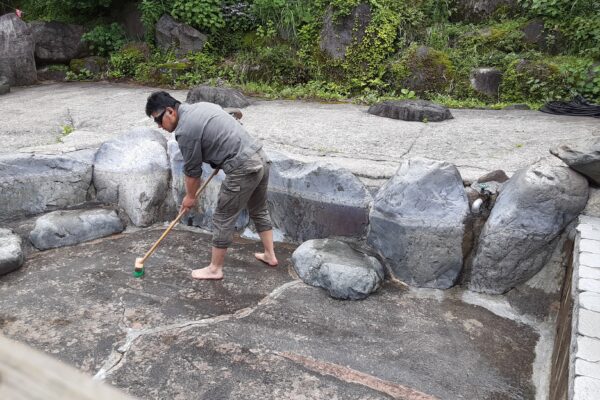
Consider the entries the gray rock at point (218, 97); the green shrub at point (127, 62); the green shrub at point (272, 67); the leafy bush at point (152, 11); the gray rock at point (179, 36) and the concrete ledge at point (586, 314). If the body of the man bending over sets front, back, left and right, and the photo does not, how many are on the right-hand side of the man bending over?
5

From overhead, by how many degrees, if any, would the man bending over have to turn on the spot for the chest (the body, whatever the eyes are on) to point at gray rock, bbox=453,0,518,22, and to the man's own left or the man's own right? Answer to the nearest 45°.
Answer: approximately 135° to the man's own right

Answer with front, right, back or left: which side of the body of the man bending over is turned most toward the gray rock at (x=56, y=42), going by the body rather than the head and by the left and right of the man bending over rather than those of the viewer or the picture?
right

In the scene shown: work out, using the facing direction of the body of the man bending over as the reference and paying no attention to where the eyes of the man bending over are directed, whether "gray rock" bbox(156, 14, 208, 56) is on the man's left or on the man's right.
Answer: on the man's right

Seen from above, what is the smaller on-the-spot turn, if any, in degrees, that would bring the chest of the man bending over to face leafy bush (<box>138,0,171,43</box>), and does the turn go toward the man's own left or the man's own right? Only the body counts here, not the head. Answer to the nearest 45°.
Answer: approximately 90° to the man's own right

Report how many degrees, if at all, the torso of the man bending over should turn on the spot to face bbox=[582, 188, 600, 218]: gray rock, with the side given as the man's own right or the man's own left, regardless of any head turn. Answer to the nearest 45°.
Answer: approximately 180°

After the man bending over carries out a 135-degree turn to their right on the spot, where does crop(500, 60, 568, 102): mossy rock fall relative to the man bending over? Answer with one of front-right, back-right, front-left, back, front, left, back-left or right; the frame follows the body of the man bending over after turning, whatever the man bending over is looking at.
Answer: front

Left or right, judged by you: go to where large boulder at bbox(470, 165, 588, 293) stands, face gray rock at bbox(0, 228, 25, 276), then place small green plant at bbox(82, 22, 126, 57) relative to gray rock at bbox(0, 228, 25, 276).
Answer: right

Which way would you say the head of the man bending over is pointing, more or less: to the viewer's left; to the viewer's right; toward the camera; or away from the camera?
to the viewer's left

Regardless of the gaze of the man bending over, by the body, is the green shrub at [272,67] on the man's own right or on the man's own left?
on the man's own right

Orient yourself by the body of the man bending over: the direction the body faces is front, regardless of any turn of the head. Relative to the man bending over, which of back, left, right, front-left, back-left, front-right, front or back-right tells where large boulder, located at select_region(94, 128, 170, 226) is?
front-right

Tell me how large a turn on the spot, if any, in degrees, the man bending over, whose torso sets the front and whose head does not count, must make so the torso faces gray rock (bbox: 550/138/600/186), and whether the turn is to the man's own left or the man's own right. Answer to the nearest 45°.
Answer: approximately 180°

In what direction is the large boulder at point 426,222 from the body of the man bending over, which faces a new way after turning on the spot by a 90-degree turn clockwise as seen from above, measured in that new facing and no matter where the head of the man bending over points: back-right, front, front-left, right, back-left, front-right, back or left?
right

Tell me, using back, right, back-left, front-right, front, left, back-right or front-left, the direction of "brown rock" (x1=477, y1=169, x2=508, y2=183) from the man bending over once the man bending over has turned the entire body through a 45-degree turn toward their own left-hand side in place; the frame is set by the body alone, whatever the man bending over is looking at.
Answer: back-left

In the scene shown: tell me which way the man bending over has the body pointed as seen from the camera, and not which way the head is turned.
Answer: to the viewer's left

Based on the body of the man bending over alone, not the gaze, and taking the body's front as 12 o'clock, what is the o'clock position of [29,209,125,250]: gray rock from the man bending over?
The gray rock is roughly at 1 o'clock from the man bending over.
